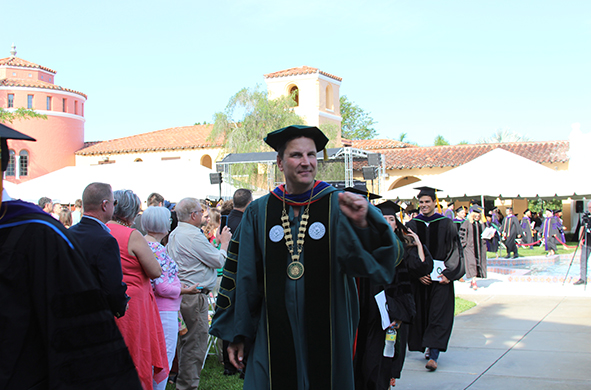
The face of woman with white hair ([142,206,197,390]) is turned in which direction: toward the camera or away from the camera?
away from the camera

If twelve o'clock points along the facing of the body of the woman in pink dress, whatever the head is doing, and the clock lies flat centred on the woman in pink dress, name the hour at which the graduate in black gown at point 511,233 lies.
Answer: The graduate in black gown is roughly at 12 o'clock from the woman in pink dress.

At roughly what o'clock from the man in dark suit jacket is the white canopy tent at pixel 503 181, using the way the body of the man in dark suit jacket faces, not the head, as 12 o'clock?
The white canopy tent is roughly at 12 o'clock from the man in dark suit jacket.

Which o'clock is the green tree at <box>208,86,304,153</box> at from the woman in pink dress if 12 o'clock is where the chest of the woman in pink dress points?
The green tree is roughly at 11 o'clock from the woman in pink dress.

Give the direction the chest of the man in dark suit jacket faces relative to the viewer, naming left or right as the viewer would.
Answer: facing away from the viewer and to the right of the viewer

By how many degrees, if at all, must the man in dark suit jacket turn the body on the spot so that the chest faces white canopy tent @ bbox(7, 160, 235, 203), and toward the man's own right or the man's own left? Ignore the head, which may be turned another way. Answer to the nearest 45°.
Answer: approximately 45° to the man's own left

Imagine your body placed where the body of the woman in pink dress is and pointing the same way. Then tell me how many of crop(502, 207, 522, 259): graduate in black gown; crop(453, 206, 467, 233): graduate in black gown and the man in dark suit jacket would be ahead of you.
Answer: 2

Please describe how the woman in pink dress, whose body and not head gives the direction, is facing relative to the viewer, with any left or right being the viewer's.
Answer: facing away from the viewer and to the right of the viewer
